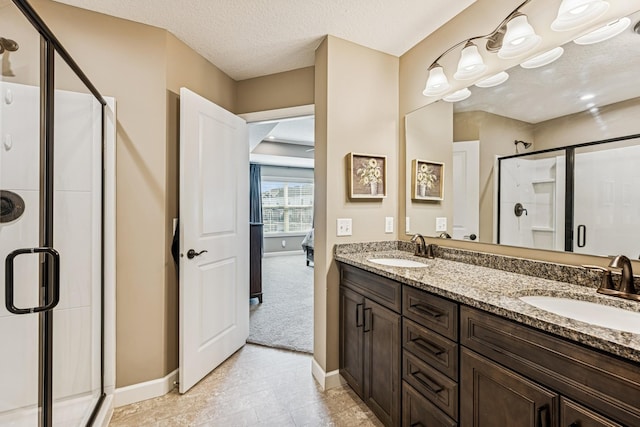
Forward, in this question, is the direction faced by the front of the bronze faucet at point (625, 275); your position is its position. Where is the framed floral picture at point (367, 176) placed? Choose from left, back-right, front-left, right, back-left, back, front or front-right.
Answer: front-right

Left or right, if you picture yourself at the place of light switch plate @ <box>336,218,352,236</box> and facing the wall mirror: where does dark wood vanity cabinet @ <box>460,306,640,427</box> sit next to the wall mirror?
right

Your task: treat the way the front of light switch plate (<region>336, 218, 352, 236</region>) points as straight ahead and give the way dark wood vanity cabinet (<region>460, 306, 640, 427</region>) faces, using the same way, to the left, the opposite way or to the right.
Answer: to the right

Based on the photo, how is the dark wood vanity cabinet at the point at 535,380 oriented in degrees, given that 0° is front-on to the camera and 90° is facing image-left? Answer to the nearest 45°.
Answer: approximately 45°

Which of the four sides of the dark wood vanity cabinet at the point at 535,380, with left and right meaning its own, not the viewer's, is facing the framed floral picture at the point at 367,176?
right

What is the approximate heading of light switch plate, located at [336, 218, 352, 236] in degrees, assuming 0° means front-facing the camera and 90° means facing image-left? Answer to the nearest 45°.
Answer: approximately 0°

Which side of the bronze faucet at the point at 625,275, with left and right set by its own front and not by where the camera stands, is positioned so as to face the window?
right

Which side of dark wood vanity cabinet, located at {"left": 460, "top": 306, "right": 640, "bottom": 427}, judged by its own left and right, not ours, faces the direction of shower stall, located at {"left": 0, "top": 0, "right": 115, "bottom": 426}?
front
